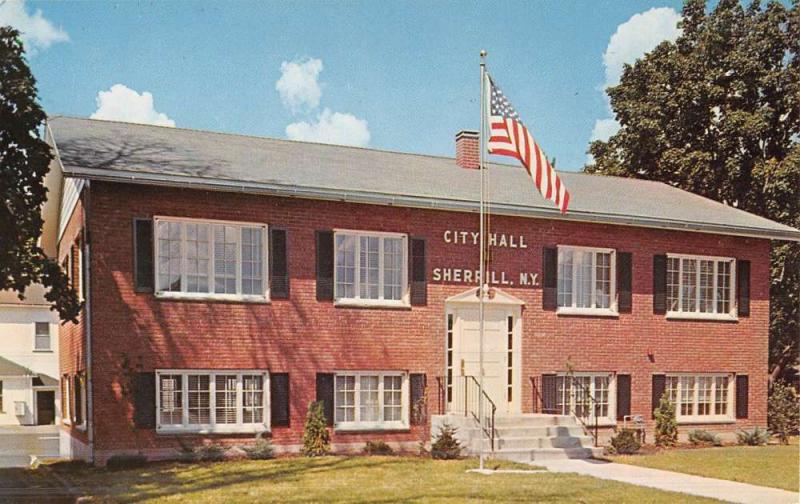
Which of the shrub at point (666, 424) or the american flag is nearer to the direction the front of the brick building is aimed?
the american flag

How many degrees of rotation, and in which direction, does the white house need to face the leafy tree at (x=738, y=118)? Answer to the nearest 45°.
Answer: approximately 45° to its left

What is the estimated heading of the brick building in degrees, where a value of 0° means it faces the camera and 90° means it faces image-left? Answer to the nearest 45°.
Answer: approximately 315°

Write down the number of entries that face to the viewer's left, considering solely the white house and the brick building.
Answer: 0

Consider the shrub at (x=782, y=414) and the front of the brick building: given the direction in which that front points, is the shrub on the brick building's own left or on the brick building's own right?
on the brick building's own left
